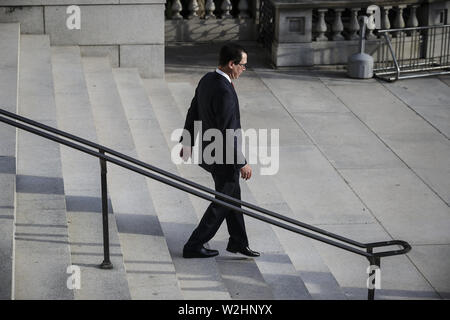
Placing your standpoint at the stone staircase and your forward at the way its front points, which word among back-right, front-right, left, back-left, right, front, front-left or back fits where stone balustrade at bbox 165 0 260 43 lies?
left

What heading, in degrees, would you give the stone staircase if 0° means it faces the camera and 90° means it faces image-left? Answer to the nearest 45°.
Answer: approximately 270°

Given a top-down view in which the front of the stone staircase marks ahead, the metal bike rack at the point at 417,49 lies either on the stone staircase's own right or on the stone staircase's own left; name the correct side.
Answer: on the stone staircase's own left

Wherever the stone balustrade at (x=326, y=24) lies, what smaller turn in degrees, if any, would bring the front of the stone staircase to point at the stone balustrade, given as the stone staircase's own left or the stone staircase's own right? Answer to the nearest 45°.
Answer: approximately 90° to the stone staircase's own left

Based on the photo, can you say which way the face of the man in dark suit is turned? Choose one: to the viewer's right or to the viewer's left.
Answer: to the viewer's right
